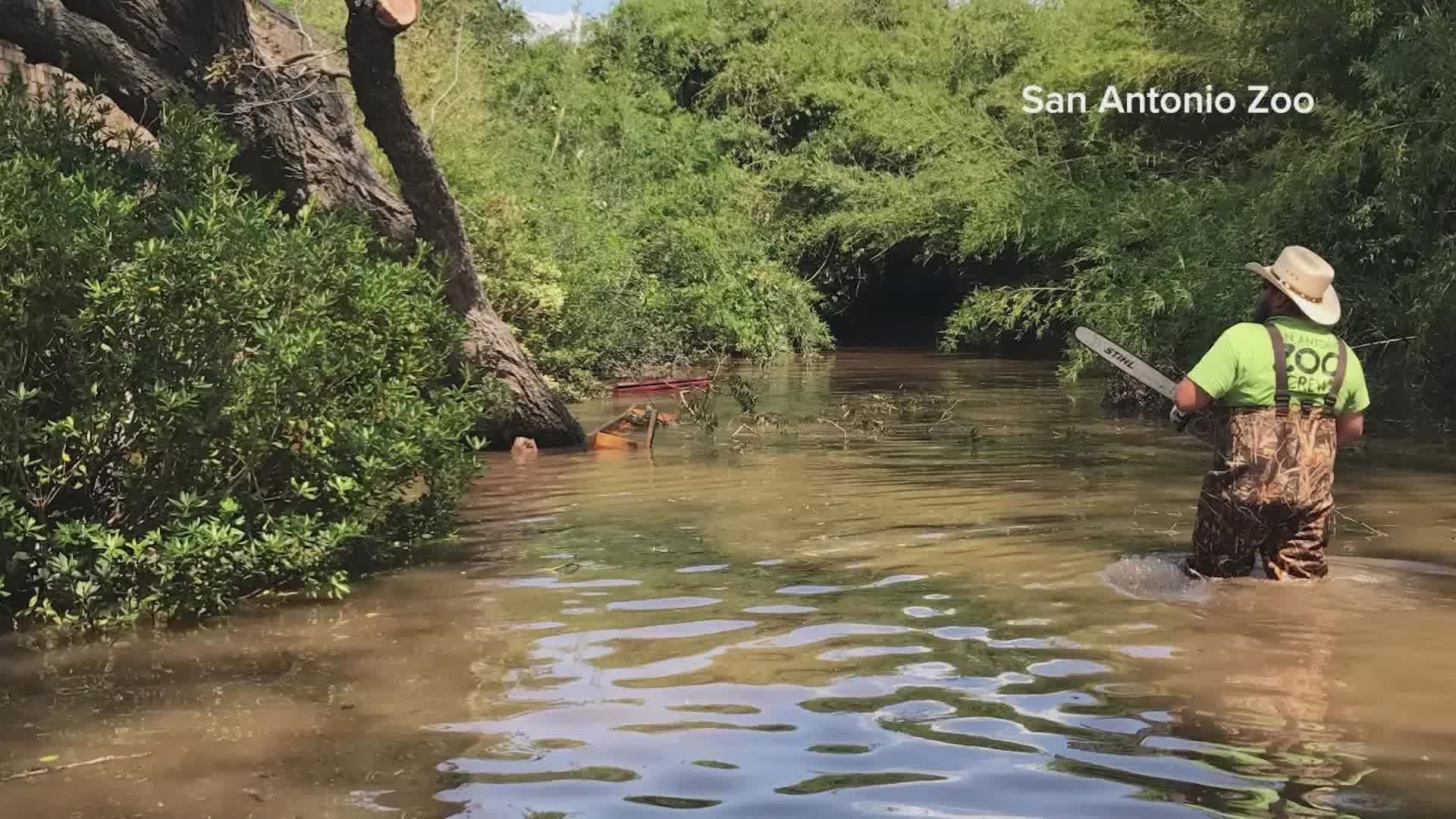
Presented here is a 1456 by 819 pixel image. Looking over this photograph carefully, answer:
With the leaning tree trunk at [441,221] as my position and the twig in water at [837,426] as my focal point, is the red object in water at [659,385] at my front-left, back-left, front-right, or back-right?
front-left

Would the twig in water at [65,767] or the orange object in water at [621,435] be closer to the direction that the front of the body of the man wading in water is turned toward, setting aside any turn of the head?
the orange object in water

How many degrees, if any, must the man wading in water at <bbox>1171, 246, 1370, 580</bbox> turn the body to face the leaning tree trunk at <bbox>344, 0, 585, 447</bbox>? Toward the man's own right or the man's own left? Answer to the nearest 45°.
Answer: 0° — they already face it

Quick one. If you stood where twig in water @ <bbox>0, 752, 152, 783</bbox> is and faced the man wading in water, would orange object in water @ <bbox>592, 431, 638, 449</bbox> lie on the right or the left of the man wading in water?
left

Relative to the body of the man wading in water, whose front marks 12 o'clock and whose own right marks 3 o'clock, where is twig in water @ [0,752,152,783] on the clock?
The twig in water is roughly at 9 o'clock from the man wading in water.

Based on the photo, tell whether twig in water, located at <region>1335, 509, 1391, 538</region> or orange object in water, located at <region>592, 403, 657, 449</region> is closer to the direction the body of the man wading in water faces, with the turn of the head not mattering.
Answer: the orange object in water

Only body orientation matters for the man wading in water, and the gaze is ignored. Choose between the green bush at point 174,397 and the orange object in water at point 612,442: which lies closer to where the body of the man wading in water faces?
the orange object in water

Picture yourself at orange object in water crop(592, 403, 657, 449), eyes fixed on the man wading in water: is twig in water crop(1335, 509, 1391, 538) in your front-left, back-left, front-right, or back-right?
front-left

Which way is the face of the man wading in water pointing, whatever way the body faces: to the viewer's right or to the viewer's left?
to the viewer's left

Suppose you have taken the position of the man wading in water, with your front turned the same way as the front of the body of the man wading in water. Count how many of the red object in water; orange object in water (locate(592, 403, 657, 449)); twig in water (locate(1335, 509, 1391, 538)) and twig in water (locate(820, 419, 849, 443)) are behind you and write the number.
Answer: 0

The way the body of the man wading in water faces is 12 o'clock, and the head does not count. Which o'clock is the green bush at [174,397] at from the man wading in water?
The green bush is roughly at 10 o'clock from the man wading in water.

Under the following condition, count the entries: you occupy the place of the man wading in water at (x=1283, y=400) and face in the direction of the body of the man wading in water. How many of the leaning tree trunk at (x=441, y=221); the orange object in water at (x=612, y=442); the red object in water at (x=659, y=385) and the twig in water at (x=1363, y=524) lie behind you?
0

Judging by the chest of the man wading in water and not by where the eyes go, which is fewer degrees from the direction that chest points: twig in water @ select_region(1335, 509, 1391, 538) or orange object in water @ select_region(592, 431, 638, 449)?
the orange object in water

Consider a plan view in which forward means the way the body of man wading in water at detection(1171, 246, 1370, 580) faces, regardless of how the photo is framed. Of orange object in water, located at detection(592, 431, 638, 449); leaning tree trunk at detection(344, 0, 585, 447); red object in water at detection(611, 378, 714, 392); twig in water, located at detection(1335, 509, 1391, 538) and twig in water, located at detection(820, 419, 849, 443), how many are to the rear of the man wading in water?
0

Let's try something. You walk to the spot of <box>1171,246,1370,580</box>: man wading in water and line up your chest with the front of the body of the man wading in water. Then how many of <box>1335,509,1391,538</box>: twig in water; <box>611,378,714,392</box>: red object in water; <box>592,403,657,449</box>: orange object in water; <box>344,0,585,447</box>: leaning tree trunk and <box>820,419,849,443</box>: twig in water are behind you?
0

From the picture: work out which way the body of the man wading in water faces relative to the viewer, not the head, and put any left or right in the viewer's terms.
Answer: facing away from the viewer and to the left of the viewer

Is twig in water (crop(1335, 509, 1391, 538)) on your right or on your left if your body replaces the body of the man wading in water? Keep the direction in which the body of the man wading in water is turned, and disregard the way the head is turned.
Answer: on your right

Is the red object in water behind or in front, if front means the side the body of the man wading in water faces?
in front

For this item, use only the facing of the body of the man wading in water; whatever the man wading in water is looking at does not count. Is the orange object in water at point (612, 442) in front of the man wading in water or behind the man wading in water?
in front
